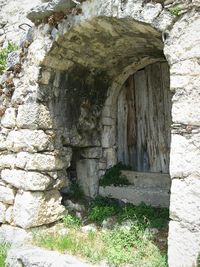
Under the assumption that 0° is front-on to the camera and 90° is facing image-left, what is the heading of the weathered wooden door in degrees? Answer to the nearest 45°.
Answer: approximately 0°

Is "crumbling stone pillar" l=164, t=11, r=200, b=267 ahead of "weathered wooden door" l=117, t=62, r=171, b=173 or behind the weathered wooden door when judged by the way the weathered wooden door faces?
ahead

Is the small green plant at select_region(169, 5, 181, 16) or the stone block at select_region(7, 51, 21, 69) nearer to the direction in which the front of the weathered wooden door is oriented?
the small green plant

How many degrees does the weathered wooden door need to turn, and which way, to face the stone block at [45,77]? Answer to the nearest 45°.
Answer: approximately 45° to its right

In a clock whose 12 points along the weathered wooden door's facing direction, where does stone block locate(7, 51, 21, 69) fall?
The stone block is roughly at 2 o'clock from the weathered wooden door.

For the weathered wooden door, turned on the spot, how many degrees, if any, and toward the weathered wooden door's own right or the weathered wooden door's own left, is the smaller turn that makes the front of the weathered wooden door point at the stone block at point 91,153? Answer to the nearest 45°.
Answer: approximately 90° to the weathered wooden door's own right
